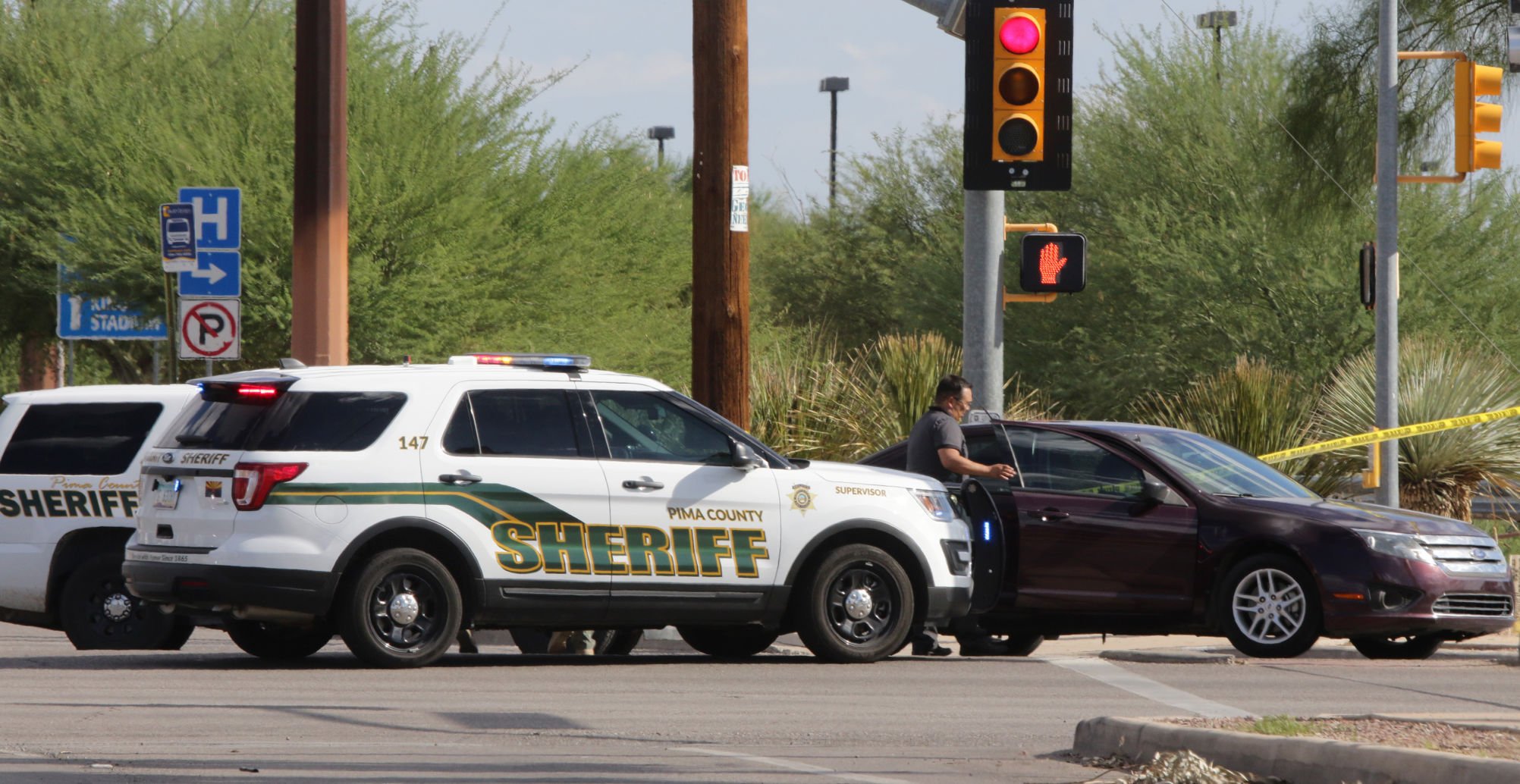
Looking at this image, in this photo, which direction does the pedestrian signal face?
toward the camera

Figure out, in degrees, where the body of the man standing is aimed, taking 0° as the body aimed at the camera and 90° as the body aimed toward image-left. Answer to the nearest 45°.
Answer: approximately 270°

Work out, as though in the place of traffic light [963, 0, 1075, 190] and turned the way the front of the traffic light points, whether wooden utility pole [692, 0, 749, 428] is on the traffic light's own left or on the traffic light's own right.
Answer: on the traffic light's own right

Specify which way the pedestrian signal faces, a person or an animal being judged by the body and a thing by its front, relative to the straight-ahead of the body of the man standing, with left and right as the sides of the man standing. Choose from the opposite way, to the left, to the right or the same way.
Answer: to the right

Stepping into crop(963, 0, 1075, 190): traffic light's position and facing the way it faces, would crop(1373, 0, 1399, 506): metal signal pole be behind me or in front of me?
behind

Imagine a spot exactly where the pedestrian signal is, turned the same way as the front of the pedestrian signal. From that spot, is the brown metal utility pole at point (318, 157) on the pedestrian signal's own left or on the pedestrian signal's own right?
on the pedestrian signal's own right

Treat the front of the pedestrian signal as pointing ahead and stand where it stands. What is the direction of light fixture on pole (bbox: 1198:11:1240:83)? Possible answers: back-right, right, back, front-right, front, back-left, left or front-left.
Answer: back

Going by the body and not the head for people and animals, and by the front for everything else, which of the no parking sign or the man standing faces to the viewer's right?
the man standing

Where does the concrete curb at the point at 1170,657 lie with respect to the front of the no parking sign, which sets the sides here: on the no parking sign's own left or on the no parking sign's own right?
on the no parking sign's own left

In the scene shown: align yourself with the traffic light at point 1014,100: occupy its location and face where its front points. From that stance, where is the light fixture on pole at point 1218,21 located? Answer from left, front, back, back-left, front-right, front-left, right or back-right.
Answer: back

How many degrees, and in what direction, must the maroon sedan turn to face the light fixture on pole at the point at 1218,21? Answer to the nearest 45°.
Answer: approximately 135° to its left

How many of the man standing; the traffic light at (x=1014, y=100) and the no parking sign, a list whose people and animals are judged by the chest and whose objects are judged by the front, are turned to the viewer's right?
1

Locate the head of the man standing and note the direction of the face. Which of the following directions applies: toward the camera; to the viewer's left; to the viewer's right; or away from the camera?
to the viewer's right

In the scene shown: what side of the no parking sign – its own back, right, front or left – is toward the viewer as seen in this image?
front

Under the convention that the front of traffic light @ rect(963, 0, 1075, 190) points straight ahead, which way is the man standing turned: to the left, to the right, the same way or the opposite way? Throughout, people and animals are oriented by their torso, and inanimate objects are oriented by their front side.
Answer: to the left
